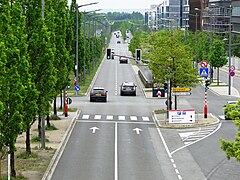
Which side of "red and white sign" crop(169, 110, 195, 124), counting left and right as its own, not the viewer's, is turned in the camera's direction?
front

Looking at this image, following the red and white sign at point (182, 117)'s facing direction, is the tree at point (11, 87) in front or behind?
in front
